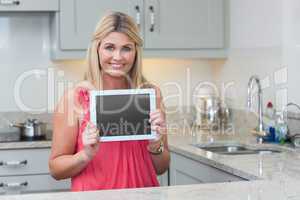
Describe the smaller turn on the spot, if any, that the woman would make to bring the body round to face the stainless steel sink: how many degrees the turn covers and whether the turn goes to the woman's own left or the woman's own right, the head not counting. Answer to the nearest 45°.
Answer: approximately 135° to the woman's own left

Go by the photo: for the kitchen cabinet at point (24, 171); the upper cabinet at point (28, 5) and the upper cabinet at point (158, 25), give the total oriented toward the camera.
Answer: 3

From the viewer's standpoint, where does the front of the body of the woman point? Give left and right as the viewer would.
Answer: facing the viewer

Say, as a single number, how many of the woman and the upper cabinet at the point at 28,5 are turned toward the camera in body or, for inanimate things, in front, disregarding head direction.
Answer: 2

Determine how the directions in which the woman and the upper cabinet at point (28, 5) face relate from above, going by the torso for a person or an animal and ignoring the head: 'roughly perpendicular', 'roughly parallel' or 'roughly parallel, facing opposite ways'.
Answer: roughly parallel

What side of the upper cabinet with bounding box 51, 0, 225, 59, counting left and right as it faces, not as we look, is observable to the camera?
front

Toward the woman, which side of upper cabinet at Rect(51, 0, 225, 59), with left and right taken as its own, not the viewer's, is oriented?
front

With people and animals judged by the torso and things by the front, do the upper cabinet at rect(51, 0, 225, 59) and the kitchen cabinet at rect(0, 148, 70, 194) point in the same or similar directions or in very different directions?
same or similar directions

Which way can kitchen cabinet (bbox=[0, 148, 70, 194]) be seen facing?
toward the camera

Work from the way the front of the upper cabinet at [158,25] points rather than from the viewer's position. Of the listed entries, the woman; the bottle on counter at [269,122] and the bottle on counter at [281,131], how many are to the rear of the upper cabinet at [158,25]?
0

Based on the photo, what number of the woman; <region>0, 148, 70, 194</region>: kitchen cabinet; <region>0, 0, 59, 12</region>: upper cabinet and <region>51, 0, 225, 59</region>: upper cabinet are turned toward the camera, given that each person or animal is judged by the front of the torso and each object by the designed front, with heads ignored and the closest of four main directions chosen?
4

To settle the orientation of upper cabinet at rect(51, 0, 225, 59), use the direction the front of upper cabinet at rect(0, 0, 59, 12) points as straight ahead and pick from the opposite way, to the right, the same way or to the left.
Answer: the same way

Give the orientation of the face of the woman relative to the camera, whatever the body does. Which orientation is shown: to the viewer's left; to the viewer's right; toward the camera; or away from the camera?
toward the camera
